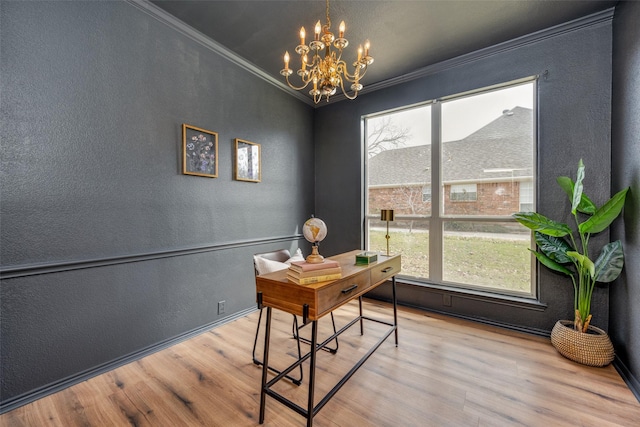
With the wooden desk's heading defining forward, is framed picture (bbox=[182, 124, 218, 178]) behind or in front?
behind

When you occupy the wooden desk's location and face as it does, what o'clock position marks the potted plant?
The potted plant is roughly at 10 o'clock from the wooden desk.

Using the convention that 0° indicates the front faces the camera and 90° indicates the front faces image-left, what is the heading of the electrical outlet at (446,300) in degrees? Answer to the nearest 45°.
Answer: approximately 0°

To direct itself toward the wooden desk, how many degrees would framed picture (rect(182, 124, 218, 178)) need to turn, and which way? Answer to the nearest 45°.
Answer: approximately 45° to its right

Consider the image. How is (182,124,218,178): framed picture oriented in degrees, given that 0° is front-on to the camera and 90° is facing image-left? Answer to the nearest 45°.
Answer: approximately 315°

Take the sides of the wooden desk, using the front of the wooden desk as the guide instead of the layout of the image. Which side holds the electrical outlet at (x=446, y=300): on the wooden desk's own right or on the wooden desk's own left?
on the wooden desk's own left

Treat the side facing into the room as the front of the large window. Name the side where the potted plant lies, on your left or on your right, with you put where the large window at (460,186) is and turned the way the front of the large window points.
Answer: on your left
